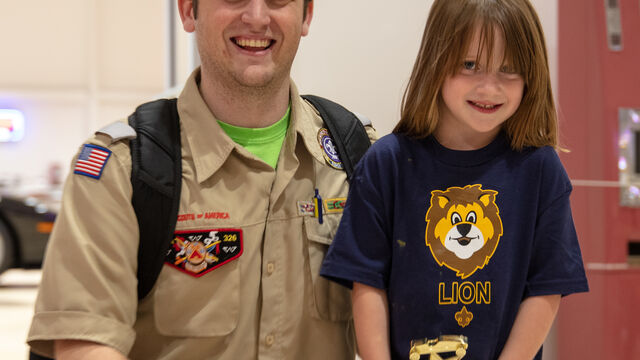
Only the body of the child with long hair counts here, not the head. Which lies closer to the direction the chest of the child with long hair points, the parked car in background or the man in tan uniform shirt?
the man in tan uniform shirt

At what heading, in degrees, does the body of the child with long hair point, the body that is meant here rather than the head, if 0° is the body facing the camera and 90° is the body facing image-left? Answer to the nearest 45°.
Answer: approximately 0°

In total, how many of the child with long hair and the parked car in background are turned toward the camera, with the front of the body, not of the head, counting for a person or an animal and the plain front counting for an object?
1

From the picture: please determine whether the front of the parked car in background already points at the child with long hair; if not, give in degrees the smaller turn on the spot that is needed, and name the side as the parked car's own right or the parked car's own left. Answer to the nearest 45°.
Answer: approximately 90° to the parked car's own right

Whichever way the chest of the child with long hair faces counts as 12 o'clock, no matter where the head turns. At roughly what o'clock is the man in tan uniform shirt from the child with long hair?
The man in tan uniform shirt is roughly at 3 o'clock from the child with long hair.
